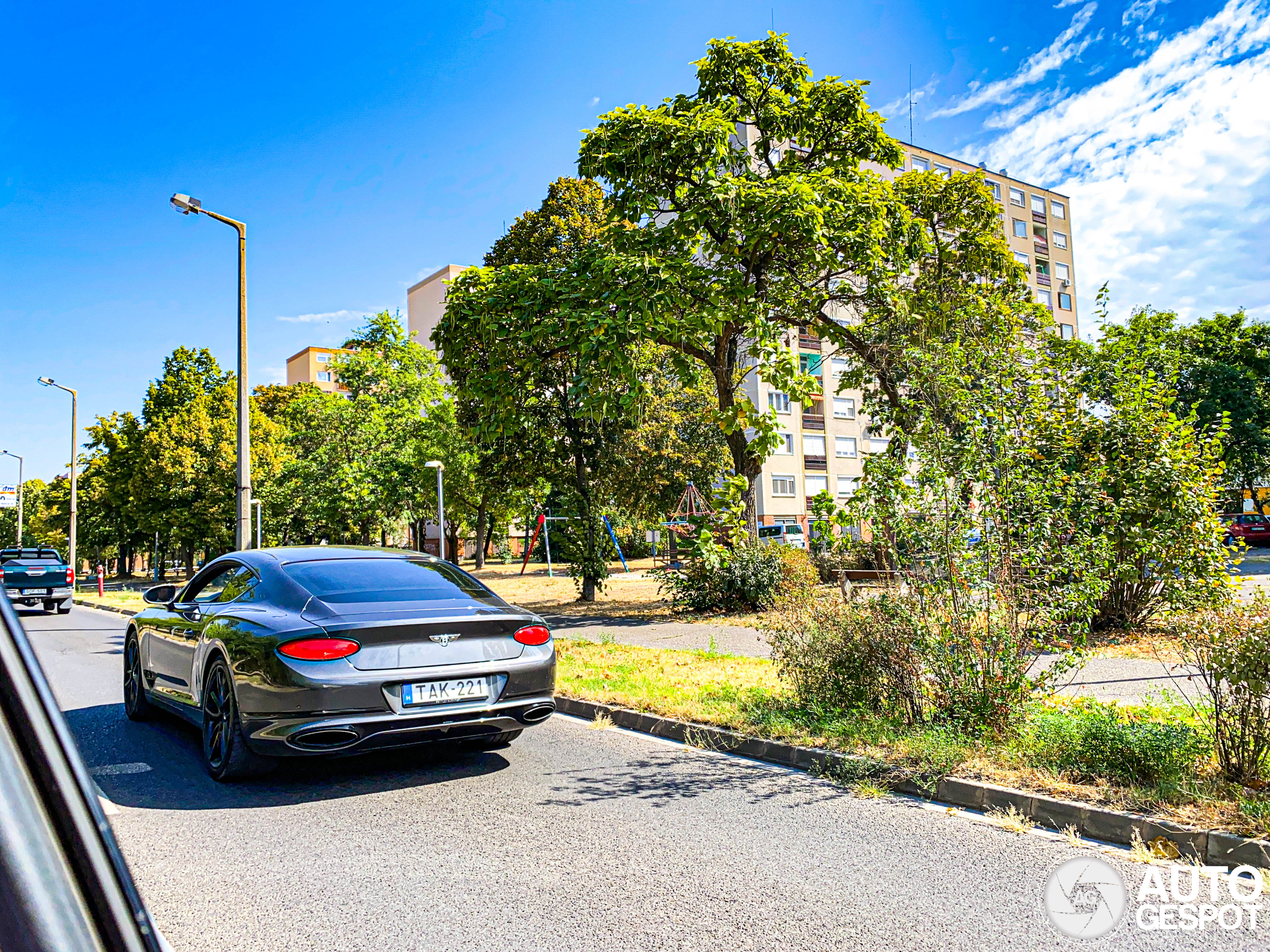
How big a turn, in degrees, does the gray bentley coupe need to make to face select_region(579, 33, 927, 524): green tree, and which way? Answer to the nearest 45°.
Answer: approximately 90° to its right

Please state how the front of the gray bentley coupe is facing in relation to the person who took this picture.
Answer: facing away from the viewer and to the left of the viewer

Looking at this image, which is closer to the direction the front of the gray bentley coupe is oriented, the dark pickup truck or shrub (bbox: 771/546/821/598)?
the dark pickup truck
